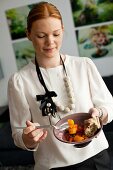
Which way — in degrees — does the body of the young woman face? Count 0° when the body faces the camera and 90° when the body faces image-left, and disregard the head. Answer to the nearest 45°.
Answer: approximately 0°

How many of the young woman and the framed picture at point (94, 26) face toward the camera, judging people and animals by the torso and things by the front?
2

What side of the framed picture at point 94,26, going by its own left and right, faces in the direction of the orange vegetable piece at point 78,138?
front
